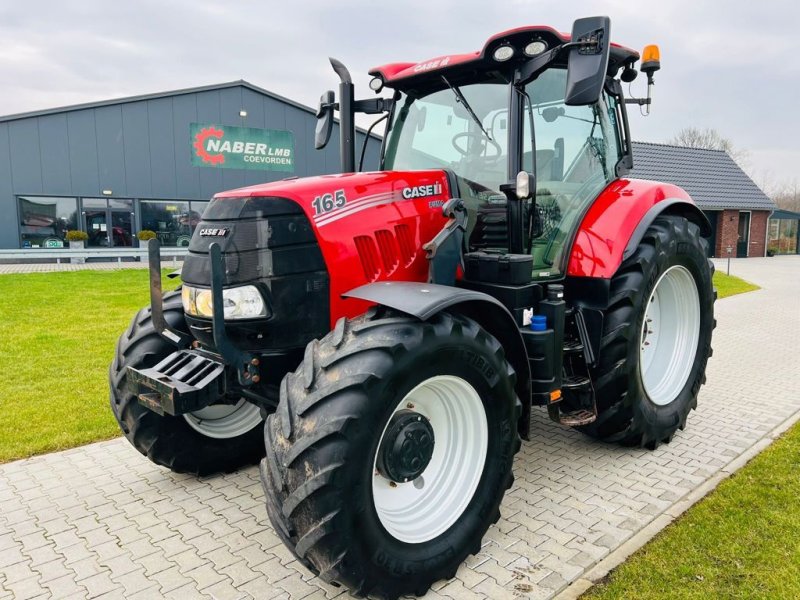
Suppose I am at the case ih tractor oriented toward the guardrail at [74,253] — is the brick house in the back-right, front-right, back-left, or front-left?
front-right

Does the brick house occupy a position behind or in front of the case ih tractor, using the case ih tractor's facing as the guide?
behind

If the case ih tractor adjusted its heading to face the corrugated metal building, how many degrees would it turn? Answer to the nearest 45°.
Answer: approximately 90° to its right

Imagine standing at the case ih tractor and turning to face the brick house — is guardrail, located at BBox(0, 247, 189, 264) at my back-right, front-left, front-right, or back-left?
front-left

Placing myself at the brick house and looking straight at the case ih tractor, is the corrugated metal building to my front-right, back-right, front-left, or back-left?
front-right

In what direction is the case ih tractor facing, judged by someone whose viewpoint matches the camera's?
facing the viewer and to the left of the viewer

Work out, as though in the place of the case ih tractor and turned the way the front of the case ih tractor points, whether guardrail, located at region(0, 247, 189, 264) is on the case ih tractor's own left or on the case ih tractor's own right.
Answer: on the case ih tractor's own right
